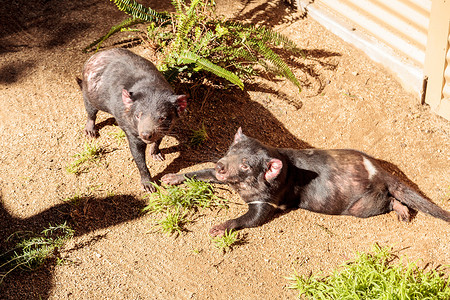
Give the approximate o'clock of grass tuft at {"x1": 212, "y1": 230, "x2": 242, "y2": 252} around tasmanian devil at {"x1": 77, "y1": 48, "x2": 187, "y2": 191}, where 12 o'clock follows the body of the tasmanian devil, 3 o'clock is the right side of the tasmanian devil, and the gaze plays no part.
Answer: The grass tuft is roughly at 12 o'clock from the tasmanian devil.

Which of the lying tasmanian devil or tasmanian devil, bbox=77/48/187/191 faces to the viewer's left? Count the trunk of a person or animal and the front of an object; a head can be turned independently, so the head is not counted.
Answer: the lying tasmanian devil

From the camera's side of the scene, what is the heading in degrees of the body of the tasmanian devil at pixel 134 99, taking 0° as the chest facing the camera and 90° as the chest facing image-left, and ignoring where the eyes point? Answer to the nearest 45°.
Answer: approximately 315°

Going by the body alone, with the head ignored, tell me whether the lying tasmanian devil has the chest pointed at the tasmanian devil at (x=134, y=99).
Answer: yes

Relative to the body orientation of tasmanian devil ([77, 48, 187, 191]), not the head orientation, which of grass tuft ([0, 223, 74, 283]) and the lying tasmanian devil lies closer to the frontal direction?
the lying tasmanian devil

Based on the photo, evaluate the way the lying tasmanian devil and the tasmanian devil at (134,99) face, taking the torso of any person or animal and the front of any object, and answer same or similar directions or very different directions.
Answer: very different directions

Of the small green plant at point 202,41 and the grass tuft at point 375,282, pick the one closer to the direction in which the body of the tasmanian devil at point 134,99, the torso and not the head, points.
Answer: the grass tuft

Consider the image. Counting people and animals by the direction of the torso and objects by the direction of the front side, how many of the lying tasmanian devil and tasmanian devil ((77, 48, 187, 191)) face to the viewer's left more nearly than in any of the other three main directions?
1

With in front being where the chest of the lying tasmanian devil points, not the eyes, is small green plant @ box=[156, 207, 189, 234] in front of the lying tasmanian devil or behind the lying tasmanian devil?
in front

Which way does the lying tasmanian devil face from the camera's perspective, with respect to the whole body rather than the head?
to the viewer's left
